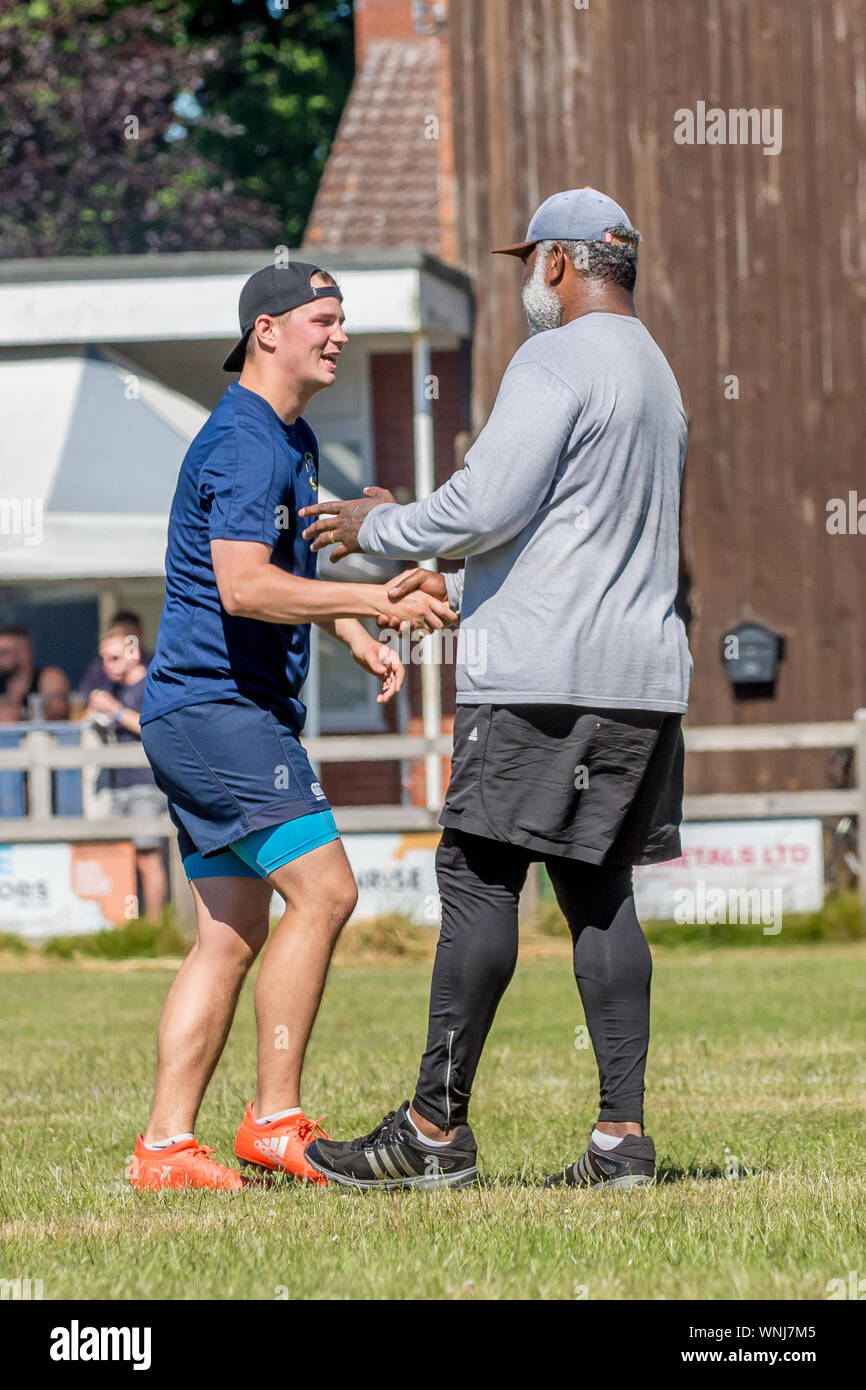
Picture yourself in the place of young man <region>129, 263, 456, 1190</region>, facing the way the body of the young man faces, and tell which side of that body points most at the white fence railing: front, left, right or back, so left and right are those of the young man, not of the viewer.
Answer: left

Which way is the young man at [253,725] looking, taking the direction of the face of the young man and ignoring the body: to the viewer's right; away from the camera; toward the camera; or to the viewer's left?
to the viewer's right

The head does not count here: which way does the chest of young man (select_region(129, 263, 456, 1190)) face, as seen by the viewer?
to the viewer's right

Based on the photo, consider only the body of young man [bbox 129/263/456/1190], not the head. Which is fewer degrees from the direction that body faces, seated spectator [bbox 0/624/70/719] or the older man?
the older man

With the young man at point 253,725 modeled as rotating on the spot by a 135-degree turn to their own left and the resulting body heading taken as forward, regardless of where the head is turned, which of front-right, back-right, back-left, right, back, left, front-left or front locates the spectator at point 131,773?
front-right

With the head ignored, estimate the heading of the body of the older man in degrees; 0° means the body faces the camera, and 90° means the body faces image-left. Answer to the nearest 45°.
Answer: approximately 135°

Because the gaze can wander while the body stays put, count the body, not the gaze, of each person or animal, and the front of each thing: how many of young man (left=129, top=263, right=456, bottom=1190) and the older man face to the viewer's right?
1
